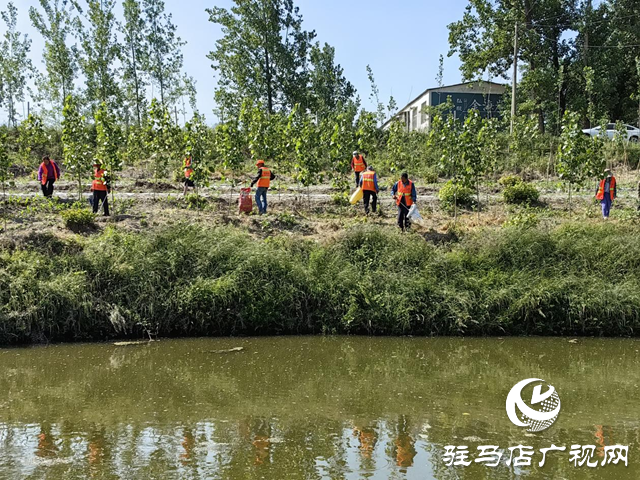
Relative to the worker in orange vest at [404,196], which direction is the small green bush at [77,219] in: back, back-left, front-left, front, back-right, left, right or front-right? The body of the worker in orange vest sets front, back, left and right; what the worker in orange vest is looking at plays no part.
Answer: right

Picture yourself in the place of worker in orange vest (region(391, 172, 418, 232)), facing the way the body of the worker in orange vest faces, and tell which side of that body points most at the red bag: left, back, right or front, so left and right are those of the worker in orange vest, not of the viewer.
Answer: right

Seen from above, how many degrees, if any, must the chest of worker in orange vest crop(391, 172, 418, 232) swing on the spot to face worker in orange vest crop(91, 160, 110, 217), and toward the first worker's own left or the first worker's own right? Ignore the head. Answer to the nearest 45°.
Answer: approximately 90° to the first worker's own right

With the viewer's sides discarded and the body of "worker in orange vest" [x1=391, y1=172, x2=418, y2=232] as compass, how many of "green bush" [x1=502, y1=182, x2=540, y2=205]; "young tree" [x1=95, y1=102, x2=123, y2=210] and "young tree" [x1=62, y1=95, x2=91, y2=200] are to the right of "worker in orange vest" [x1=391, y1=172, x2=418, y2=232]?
2

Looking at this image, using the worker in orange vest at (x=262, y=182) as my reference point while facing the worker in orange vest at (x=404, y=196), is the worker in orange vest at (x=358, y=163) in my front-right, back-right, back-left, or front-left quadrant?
front-left

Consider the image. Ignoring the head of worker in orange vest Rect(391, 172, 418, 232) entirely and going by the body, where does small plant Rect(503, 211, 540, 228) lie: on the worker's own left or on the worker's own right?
on the worker's own left

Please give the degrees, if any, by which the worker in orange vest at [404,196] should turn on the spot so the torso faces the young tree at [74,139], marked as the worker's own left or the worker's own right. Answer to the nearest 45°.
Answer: approximately 90° to the worker's own right

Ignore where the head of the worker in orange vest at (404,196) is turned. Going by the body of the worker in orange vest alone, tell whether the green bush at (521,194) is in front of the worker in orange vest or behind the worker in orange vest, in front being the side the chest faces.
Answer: behind

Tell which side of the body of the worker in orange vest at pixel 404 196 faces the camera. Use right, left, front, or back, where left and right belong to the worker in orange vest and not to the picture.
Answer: front

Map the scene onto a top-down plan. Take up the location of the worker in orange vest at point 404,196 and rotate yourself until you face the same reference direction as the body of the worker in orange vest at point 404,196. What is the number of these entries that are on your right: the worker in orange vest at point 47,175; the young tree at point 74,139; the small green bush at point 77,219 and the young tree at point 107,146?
4

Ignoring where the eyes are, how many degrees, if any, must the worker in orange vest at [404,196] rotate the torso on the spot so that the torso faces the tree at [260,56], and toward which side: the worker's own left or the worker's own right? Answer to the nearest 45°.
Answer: approximately 180°

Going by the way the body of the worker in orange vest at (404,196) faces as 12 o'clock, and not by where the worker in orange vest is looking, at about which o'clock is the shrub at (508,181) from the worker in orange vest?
The shrub is roughly at 7 o'clock from the worker in orange vest.

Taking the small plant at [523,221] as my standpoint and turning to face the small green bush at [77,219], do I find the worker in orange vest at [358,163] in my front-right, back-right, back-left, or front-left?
front-right

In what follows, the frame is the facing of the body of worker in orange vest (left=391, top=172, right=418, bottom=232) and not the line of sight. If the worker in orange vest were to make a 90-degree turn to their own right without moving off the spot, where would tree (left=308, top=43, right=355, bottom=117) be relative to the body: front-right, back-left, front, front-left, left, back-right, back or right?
right

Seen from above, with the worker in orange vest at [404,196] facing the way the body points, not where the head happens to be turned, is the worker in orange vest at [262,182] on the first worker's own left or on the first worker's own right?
on the first worker's own right

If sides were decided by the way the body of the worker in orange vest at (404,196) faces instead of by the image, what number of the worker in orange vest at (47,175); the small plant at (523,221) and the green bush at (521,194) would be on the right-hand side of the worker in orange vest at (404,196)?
1

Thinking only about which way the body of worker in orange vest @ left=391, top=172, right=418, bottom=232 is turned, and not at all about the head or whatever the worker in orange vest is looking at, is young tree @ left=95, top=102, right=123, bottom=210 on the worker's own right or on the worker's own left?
on the worker's own right
